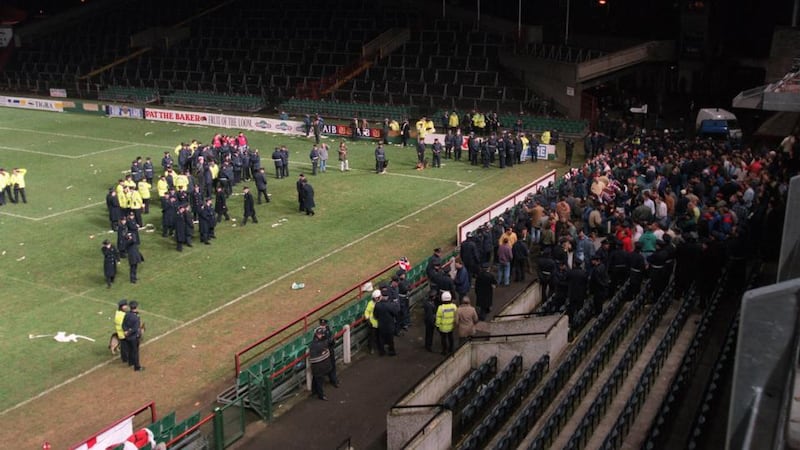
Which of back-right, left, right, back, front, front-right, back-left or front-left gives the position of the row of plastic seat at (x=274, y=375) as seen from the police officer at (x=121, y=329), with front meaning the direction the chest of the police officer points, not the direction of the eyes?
front-right

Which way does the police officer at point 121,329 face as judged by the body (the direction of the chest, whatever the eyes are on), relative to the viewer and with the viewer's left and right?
facing to the right of the viewer

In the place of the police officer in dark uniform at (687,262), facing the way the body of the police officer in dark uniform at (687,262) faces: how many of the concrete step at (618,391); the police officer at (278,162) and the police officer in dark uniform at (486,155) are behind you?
1

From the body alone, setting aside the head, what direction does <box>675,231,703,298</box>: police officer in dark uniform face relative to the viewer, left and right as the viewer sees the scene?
facing away from the viewer

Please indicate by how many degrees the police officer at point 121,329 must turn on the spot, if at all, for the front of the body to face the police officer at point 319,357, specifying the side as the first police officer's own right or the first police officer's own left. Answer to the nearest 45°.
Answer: approximately 45° to the first police officer's own right

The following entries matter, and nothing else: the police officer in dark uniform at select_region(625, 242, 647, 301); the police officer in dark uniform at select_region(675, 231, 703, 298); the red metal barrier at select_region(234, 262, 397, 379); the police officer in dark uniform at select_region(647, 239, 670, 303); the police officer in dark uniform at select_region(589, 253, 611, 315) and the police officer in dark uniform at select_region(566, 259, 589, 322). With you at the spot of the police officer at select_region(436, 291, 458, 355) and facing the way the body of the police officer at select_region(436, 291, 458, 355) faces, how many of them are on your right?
5

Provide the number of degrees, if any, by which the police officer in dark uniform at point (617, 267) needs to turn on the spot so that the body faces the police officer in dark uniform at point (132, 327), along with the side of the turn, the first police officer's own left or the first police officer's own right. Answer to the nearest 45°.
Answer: approximately 135° to the first police officer's own left

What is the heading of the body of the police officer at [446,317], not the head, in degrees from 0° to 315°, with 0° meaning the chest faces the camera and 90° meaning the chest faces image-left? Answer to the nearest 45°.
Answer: approximately 180°

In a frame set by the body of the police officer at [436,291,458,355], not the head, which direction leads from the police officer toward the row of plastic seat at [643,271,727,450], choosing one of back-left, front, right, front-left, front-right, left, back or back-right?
back-right

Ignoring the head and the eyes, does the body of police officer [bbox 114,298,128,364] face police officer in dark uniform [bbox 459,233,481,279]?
yes

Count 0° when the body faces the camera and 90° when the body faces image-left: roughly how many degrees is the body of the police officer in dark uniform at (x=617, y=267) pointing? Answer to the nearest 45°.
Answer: approximately 180°
